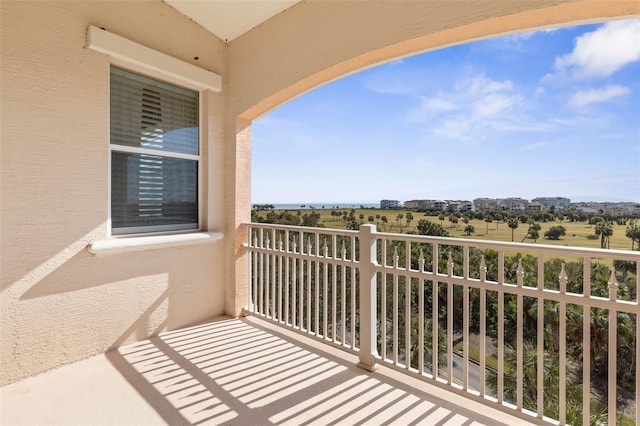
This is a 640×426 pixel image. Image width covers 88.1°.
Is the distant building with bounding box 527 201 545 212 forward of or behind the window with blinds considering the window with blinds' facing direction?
forward

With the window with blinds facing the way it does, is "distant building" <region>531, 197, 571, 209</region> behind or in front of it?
in front

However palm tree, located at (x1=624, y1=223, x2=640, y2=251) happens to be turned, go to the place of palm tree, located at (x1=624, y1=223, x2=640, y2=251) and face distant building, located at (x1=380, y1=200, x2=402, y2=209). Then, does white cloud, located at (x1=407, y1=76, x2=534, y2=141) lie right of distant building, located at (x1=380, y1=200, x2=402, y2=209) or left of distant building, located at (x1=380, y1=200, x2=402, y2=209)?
right

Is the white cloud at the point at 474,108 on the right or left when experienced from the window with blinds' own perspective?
on its left

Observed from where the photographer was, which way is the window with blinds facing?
facing the viewer and to the right of the viewer

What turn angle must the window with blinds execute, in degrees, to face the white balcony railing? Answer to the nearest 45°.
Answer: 0° — it already faces it
